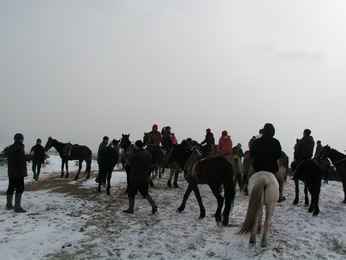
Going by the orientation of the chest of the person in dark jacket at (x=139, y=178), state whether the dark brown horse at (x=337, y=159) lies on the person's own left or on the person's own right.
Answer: on the person's own right

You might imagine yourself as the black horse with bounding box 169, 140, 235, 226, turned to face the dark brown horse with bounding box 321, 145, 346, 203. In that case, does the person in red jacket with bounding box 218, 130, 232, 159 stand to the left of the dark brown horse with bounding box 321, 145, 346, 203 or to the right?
left

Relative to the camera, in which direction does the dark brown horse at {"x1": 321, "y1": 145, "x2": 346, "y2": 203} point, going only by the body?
to the viewer's left

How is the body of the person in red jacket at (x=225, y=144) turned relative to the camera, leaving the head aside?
away from the camera

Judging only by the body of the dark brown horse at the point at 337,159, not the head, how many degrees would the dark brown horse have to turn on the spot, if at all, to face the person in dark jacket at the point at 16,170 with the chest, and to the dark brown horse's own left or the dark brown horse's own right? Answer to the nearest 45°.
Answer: approximately 45° to the dark brown horse's own left

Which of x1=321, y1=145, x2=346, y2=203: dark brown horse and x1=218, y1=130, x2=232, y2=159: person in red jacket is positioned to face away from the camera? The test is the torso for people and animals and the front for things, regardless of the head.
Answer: the person in red jacket

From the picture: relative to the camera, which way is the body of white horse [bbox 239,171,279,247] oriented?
away from the camera
